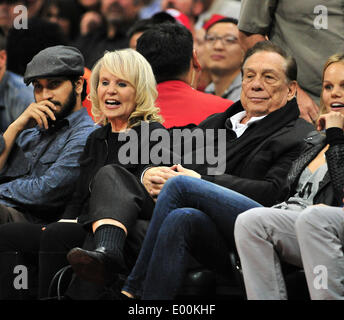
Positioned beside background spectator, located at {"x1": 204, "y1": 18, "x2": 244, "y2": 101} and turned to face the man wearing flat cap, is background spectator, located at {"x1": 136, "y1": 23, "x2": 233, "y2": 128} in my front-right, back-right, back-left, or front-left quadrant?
front-left

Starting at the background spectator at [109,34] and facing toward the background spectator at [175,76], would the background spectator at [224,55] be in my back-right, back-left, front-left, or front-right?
front-left

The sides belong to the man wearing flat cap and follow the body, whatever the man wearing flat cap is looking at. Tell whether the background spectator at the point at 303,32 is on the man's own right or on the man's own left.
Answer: on the man's own left

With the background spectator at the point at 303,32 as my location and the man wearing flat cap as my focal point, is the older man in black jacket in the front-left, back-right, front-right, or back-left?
front-left

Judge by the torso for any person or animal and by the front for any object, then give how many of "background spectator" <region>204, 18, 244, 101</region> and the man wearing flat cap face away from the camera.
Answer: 0

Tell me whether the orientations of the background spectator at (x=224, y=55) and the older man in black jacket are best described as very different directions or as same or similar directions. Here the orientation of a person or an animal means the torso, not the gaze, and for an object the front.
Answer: same or similar directions

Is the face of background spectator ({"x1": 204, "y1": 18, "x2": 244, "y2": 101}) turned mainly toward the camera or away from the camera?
toward the camera

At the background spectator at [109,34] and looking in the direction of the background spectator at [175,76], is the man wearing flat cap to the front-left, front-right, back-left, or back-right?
front-right

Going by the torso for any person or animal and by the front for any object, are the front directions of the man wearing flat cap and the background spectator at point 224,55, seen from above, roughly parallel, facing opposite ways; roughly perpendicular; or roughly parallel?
roughly parallel

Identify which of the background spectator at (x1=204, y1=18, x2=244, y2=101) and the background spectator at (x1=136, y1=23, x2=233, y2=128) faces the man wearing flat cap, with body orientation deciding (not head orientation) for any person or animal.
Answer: the background spectator at (x1=204, y1=18, x2=244, y2=101)

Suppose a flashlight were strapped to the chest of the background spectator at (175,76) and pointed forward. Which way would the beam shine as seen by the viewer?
away from the camera

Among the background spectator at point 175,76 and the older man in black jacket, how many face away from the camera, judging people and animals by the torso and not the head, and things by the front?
1

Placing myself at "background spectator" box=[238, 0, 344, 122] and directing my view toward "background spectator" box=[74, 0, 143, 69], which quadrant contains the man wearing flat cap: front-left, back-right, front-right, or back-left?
front-left

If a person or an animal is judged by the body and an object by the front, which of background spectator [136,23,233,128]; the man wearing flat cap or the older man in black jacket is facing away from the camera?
the background spectator

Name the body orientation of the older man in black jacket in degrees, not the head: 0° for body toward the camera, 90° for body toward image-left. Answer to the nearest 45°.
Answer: approximately 45°

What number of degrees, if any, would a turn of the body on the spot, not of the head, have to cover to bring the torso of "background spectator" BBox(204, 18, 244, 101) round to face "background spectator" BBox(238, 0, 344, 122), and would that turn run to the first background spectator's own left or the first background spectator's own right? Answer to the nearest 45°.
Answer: approximately 45° to the first background spectator's own left

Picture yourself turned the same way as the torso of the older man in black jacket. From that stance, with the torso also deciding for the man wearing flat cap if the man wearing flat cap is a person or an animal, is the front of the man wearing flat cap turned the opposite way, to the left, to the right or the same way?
the same way

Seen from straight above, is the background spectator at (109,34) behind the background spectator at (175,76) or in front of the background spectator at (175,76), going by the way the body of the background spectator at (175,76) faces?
in front

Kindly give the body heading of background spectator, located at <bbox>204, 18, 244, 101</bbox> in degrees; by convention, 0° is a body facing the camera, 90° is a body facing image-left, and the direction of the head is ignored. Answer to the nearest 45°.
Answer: approximately 45°

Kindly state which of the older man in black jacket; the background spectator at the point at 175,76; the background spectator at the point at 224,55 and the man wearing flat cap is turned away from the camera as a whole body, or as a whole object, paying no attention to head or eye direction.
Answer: the background spectator at the point at 175,76

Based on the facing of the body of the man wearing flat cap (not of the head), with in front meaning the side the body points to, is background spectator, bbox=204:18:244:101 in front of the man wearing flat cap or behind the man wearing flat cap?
behind
